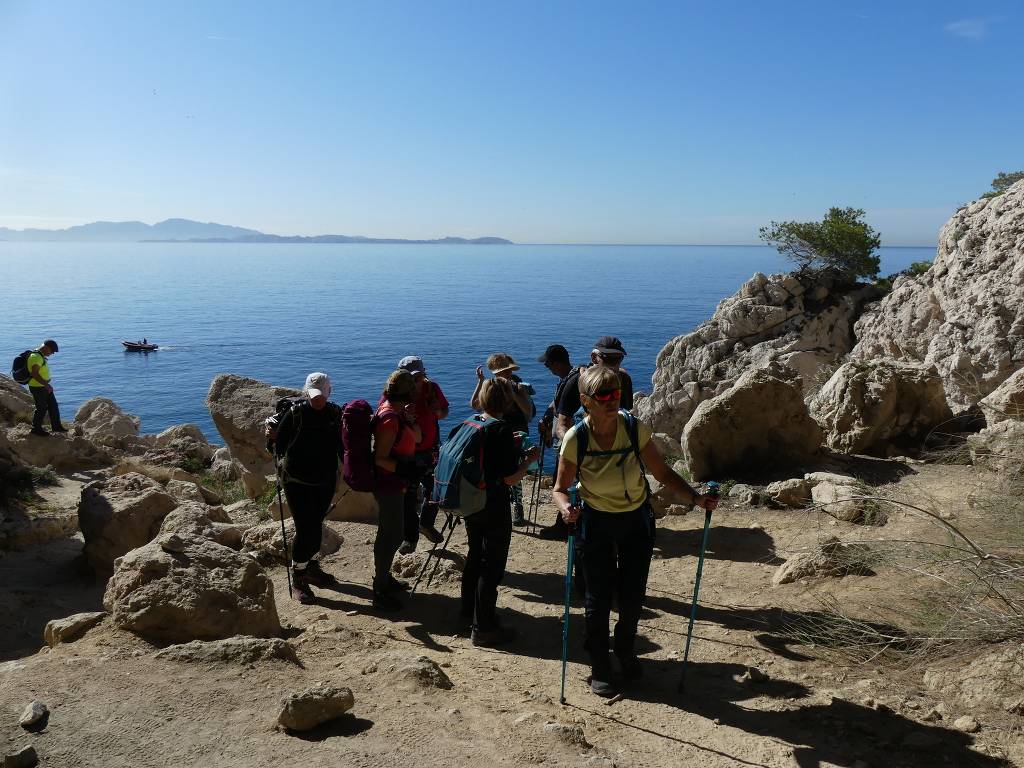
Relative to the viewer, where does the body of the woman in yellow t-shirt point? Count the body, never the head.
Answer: toward the camera

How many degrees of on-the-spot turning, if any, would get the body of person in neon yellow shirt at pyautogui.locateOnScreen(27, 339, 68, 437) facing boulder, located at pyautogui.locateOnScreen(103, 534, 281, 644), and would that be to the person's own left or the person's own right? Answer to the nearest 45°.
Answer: approximately 90° to the person's own right

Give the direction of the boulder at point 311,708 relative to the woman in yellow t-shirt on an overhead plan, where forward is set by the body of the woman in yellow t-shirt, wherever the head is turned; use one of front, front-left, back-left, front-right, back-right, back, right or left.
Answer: front-right

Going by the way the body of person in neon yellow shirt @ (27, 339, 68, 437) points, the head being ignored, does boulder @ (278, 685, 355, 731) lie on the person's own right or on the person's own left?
on the person's own right

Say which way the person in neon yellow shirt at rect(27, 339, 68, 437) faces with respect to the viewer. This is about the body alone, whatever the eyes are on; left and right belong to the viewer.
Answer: facing to the right of the viewer

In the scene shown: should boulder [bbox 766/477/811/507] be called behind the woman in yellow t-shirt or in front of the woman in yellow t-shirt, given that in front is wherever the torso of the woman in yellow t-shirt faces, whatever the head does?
behind

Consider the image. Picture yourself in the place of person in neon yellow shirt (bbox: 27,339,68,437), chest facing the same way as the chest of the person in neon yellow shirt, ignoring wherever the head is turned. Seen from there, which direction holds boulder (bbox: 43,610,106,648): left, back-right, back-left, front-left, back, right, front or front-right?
right

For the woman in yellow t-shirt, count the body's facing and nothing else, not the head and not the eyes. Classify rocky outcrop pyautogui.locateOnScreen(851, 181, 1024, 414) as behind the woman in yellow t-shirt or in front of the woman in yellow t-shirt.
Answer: behind

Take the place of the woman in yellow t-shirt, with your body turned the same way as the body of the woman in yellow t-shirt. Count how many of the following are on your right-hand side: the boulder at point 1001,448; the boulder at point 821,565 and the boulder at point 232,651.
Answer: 1

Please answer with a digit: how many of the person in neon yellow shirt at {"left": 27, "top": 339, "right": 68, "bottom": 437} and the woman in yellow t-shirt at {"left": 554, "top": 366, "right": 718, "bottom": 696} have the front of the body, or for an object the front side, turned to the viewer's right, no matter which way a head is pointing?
1

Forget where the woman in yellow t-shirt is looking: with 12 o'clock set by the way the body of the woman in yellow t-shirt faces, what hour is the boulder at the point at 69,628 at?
The boulder is roughly at 3 o'clock from the woman in yellow t-shirt.

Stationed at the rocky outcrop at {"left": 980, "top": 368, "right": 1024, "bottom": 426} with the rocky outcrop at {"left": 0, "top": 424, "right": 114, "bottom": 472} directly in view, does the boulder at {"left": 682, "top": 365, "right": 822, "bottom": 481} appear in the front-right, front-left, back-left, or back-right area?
front-left
